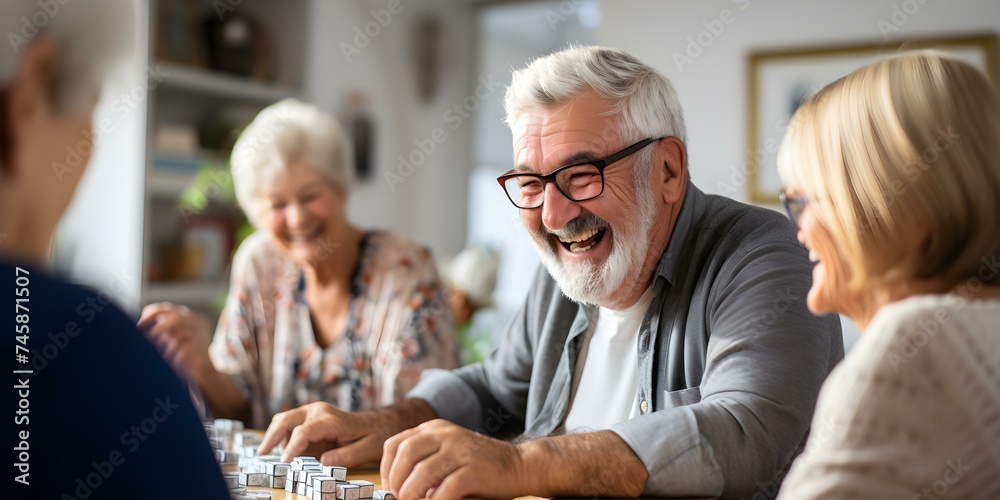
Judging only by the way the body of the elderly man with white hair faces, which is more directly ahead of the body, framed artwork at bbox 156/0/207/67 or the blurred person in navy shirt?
the blurred person in navy shirt

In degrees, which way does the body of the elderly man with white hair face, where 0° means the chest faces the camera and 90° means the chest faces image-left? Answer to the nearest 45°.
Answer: approximately 45°

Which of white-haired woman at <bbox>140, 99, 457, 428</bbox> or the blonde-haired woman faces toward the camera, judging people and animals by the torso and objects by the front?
the white-haired woman

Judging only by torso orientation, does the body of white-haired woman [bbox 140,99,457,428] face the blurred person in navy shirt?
yes

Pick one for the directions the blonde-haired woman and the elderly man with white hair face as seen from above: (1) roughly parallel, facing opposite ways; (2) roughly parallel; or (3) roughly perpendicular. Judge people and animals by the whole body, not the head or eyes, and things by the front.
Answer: roughly perpendicular

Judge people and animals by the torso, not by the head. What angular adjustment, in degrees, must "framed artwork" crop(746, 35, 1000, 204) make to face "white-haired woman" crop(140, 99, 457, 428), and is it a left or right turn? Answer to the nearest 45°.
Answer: approximately 45° to its right

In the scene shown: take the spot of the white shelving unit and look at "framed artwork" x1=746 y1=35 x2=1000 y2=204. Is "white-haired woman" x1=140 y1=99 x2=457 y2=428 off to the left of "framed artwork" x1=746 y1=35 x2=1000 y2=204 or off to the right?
right

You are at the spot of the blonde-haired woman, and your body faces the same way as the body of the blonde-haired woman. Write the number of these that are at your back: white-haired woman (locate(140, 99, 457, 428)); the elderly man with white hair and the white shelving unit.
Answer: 0

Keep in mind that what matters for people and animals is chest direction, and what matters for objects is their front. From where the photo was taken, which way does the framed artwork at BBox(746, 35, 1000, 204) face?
toward the camera

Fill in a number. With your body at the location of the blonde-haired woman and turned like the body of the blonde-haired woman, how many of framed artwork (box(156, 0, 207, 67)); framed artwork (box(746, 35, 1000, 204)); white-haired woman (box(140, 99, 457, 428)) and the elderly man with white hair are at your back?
0

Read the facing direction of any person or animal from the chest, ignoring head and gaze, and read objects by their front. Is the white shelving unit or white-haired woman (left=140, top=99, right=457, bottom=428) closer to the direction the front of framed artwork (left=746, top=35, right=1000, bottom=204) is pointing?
the white-haired woman

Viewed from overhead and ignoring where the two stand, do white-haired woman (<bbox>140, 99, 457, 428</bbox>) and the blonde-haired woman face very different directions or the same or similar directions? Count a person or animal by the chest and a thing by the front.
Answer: very different directions

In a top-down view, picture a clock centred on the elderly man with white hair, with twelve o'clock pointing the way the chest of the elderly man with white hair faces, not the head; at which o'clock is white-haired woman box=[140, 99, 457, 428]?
The white-haired woman is roughly at 3 o'clock from the elderly man with white hair.

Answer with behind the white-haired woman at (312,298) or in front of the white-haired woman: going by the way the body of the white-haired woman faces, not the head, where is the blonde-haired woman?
in front

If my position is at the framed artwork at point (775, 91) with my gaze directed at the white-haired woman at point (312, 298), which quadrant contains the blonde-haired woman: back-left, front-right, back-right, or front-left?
front-left

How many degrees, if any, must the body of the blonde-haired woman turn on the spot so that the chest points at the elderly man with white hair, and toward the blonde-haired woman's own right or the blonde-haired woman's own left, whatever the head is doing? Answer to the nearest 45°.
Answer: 0° — they already face them

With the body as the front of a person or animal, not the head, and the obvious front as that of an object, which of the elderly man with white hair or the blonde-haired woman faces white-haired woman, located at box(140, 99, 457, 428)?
the blonde-haired woman

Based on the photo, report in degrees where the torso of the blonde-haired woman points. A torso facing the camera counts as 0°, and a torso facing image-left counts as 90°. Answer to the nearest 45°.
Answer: approximately 135°

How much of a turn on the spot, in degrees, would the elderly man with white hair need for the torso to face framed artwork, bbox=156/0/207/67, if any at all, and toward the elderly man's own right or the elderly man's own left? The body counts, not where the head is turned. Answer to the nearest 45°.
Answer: approximately 90° to the elderly man's own right

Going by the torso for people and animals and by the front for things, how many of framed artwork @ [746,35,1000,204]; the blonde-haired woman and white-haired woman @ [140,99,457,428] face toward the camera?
2

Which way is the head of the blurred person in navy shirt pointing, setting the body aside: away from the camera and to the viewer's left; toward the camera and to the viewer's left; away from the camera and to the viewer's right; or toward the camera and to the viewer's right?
away from the camera and to the viewer's right
